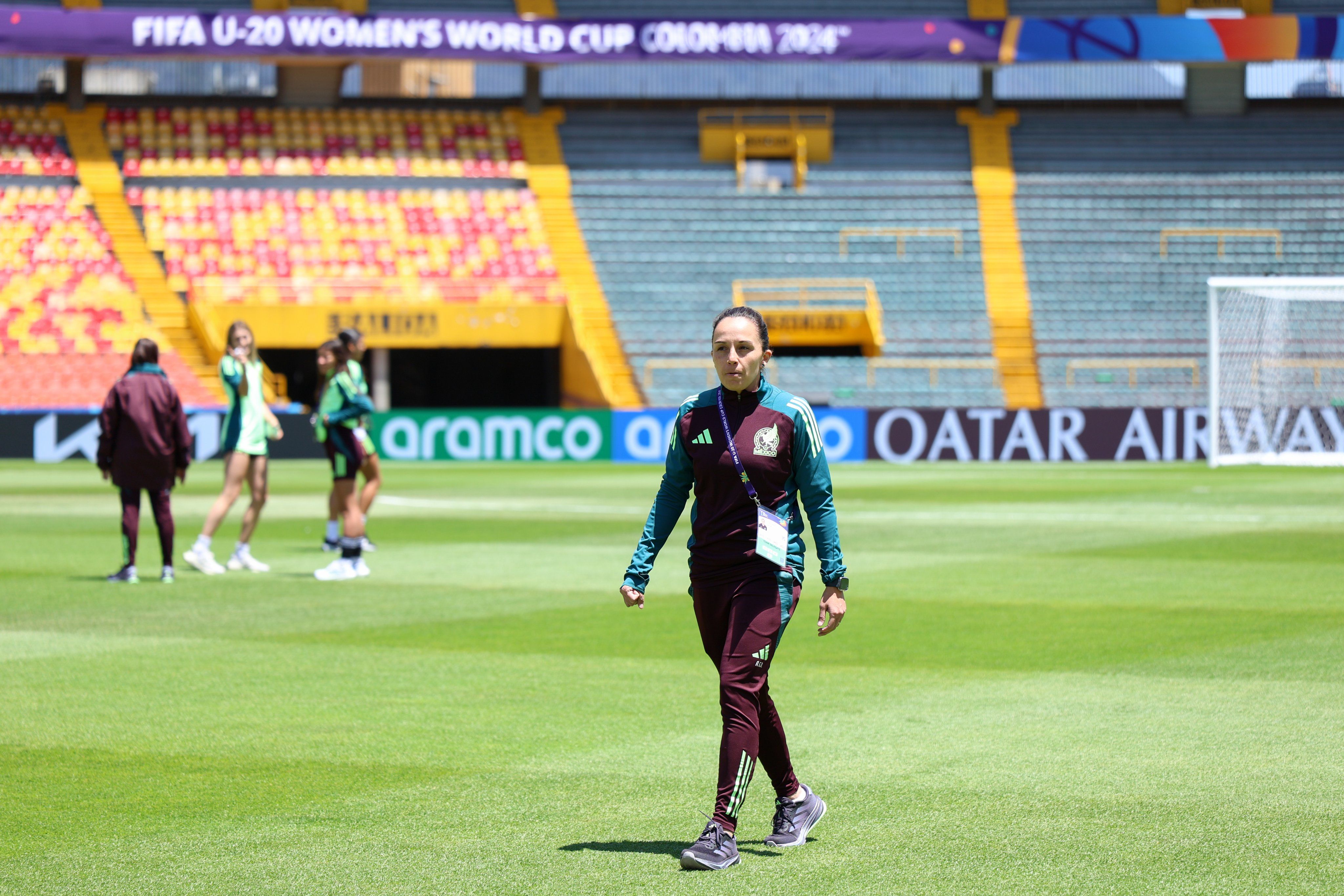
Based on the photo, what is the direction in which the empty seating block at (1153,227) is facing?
toward the camera

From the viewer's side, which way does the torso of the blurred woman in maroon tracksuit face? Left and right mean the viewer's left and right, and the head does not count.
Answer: facing away from the viewer

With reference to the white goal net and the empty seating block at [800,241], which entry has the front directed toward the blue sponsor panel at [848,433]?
the empty seating block

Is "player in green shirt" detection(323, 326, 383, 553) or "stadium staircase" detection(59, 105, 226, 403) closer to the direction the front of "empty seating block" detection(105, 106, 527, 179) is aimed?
the player in green shirt

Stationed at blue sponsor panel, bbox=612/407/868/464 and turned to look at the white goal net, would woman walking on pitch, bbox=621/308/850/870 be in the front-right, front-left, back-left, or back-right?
front-right

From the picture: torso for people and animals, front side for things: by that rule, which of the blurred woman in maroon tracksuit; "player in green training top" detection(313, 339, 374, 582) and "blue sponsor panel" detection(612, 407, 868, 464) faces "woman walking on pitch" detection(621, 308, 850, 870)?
the blue sponsor panel

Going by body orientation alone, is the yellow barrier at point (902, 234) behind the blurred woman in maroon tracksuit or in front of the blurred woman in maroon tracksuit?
in front

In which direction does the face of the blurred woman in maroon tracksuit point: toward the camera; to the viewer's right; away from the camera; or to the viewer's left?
away from the camera

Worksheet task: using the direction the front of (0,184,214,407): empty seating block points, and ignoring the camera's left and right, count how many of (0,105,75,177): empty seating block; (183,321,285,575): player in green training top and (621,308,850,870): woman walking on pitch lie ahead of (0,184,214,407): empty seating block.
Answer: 2

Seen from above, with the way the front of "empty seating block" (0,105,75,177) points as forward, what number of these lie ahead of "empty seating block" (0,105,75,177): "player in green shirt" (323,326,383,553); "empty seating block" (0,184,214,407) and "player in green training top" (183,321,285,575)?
3

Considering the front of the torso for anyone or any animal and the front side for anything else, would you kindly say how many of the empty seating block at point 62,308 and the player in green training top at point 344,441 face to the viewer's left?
1

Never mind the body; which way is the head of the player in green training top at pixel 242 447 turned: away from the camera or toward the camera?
toward the camera

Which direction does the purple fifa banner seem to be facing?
toward the camera

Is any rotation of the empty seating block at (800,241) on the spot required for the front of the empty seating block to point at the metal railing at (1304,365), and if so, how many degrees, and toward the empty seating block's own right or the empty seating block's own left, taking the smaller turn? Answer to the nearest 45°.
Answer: approximately 45° to the empty seating block's own left

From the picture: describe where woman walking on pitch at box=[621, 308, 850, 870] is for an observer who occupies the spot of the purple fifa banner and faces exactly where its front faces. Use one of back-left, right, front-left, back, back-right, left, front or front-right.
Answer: front

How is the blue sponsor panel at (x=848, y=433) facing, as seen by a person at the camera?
facing the viewer

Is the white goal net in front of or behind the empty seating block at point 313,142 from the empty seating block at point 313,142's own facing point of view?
in front
